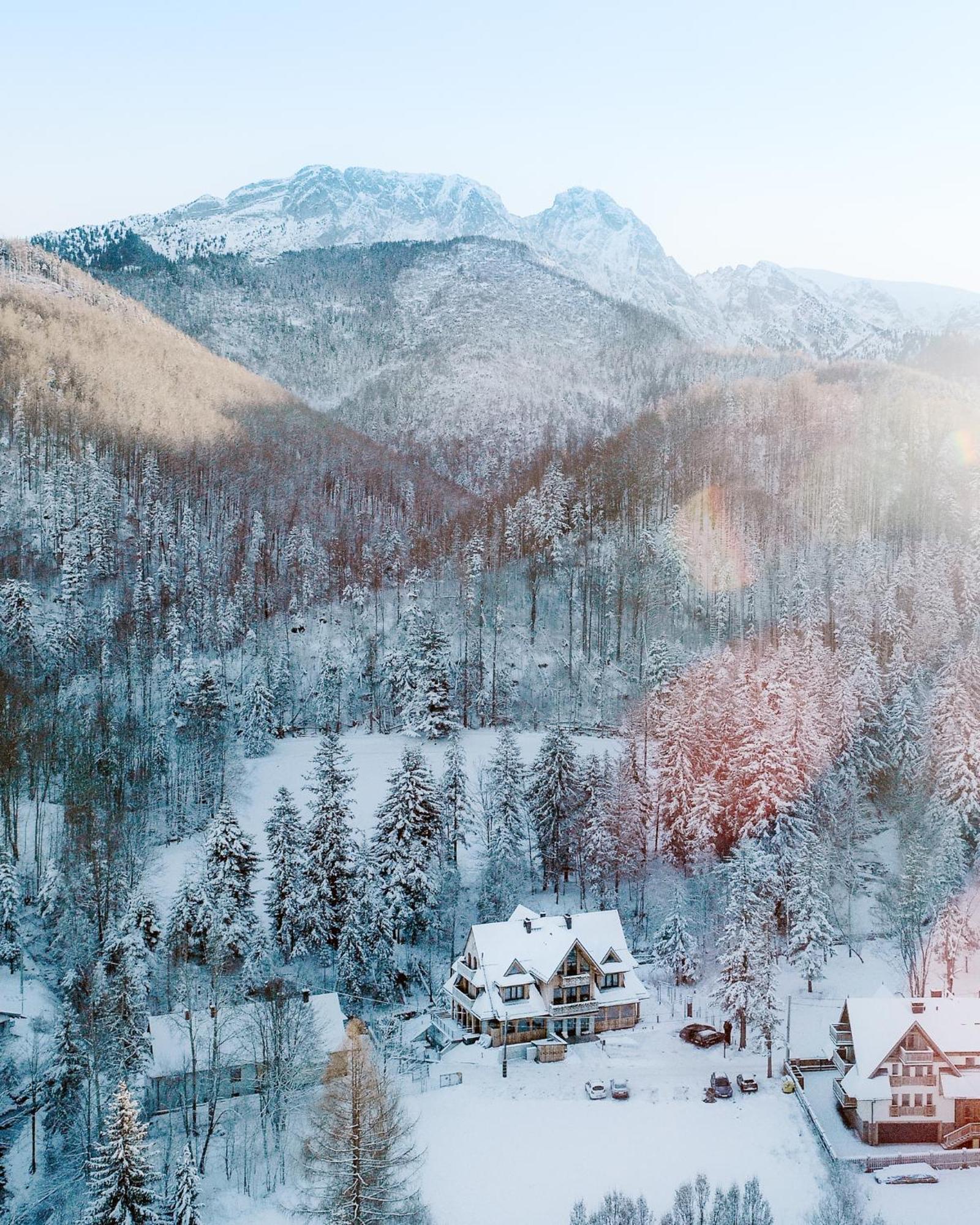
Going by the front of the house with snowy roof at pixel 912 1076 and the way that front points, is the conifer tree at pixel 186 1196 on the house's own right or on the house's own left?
on the house's own right

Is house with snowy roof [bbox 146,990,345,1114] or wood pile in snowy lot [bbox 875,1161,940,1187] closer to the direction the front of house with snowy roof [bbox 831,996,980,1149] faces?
the wood pile in snowy lot

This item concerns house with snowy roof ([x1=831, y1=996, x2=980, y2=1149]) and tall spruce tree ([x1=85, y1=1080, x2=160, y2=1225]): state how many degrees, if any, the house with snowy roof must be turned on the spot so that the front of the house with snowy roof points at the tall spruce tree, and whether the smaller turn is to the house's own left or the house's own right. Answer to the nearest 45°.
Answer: approximately 45° to the house's own right

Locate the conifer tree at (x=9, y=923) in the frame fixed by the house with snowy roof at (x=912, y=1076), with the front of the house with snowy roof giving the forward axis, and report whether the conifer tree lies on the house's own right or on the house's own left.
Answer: on the house's own right

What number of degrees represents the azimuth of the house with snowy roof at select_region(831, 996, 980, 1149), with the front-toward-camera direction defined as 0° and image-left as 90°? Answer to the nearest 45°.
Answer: approximately 0°

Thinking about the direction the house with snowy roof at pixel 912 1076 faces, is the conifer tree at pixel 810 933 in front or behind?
behind

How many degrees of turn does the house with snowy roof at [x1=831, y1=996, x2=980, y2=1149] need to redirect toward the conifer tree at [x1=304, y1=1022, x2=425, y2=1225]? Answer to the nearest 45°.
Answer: approximately 45° to its right

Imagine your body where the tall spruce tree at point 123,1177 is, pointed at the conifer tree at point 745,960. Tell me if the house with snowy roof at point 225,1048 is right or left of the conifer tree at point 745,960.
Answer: left

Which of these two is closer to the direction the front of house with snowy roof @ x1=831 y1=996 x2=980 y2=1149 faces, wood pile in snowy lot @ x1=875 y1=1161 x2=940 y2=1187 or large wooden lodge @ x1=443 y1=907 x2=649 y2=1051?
the wood pile in snowy lot
